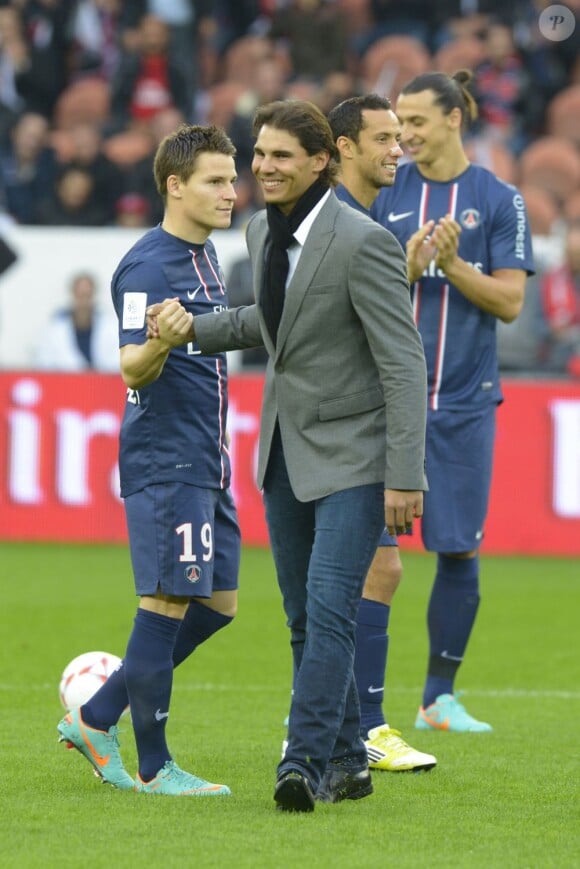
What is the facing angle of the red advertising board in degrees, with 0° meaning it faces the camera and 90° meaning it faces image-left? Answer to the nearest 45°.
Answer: approximately 0°

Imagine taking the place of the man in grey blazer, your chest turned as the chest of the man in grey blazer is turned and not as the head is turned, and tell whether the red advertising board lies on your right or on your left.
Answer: on your right

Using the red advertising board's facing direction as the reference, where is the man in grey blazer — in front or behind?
in front

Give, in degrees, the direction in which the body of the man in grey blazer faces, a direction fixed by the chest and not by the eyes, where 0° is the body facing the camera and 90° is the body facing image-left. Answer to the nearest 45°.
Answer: approximately 45°

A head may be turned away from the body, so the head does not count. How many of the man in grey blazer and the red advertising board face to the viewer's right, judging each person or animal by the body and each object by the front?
0

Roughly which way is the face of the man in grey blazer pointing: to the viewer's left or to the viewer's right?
to the viewer's left
